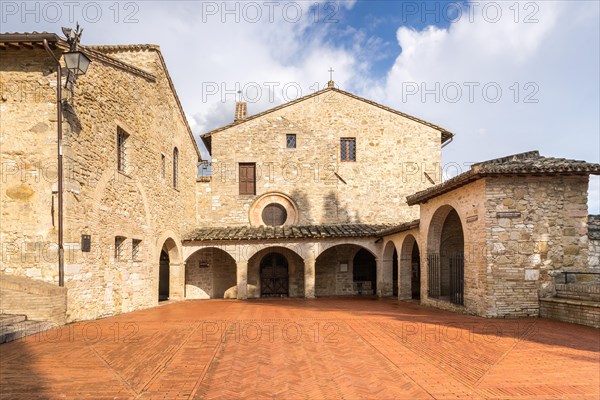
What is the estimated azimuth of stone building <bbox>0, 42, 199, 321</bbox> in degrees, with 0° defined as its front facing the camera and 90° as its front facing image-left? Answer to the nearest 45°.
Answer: approximately 315°

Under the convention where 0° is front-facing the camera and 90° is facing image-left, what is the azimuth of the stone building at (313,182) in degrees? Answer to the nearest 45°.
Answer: approximately 0°

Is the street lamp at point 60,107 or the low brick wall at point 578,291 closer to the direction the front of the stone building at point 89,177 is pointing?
the low brick wall

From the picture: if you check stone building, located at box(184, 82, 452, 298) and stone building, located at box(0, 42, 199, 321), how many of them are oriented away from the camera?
0

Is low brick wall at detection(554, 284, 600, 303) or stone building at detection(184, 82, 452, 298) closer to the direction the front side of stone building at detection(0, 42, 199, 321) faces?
the low brick wall

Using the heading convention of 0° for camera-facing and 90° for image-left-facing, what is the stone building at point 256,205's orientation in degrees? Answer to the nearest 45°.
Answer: approximately 0°
